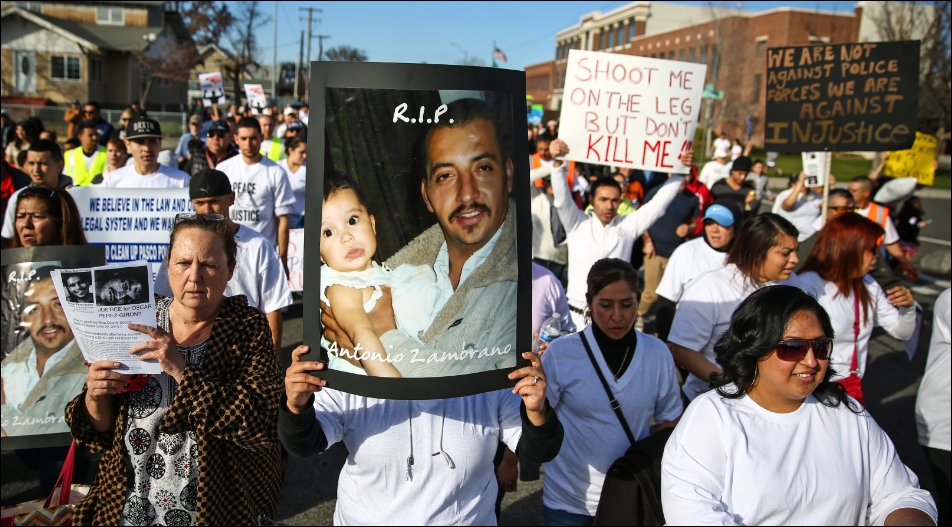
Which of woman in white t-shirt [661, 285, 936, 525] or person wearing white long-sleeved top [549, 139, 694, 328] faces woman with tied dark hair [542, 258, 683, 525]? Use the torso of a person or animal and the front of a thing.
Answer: the person wearing white long-sleeved top

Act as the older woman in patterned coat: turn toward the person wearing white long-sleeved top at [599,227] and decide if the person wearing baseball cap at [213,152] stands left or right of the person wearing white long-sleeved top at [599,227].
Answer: left

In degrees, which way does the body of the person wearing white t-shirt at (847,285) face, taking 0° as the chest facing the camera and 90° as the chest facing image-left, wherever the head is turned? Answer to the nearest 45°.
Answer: approximately 315°

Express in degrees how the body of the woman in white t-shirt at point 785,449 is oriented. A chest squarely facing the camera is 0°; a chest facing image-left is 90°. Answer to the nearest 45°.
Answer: approximately 315°

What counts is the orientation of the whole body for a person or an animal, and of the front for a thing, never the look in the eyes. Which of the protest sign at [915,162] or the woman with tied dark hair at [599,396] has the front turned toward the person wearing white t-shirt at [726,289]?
the protest sign

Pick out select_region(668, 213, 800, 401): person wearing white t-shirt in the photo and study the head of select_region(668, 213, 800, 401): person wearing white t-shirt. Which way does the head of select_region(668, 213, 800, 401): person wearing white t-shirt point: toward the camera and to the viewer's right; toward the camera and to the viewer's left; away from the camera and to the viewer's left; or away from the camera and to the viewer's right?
toward the camera and to the viewer's right

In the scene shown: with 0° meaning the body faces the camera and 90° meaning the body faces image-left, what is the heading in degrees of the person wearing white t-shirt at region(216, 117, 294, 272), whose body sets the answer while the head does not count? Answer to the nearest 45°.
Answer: approximately 0°

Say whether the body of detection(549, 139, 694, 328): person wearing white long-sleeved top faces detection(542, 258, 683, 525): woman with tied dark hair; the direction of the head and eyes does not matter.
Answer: yes

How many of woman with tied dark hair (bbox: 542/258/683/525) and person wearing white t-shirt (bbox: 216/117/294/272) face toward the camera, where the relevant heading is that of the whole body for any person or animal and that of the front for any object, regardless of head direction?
2

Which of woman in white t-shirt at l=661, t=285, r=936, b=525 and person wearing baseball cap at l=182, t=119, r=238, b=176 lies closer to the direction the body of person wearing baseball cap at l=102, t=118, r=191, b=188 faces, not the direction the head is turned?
the woman in white t-shirt

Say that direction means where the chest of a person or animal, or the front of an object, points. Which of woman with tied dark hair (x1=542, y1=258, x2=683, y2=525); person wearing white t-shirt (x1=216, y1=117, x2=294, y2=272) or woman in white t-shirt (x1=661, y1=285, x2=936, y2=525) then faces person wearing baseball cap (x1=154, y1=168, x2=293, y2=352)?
the person wearing white t-shirt

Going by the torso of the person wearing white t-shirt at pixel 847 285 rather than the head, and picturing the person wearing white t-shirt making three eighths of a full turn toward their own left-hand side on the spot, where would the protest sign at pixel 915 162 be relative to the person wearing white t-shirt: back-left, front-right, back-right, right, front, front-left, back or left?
front

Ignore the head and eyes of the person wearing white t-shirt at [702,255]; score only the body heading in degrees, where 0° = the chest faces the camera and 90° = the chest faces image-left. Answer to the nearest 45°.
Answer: approximately 315°

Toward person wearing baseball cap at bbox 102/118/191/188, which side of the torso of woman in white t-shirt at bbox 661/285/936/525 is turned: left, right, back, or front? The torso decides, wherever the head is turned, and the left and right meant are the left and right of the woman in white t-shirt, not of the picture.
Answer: back

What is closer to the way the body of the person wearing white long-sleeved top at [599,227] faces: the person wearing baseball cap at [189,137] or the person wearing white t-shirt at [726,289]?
the person wearing white t-shirt

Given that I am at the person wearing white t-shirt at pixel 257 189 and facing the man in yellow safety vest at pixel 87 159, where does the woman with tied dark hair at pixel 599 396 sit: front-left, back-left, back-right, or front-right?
back-left
